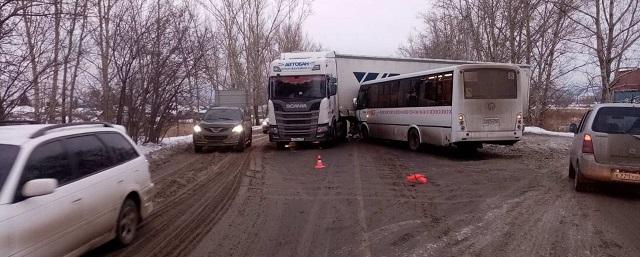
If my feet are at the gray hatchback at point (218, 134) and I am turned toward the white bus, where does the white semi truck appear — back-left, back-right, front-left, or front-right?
front-left

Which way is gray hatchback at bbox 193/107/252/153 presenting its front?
toward the camera

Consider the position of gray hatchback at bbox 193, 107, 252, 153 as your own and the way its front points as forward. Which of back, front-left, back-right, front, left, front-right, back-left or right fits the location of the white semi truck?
left

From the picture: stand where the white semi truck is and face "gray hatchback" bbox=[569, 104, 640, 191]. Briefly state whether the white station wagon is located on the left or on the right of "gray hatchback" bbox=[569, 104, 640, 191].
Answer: right

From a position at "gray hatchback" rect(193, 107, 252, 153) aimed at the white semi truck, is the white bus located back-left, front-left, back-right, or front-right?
front-right

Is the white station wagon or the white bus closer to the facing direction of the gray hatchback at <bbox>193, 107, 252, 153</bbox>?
the white station wagon

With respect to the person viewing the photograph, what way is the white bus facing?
facing away from the viewer and to the left of the viewer

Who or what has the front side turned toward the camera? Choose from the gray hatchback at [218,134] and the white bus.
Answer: the gray hatchback

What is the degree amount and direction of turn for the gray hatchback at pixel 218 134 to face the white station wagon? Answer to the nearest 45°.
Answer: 0° — it already faces it

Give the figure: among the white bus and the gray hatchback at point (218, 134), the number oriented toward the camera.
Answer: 1

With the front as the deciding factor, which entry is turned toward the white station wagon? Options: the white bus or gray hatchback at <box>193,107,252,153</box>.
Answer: the gray hatchback

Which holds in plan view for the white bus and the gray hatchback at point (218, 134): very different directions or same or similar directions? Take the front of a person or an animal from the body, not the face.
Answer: very different directions

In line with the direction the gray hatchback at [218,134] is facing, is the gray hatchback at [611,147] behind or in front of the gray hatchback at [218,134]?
in front
